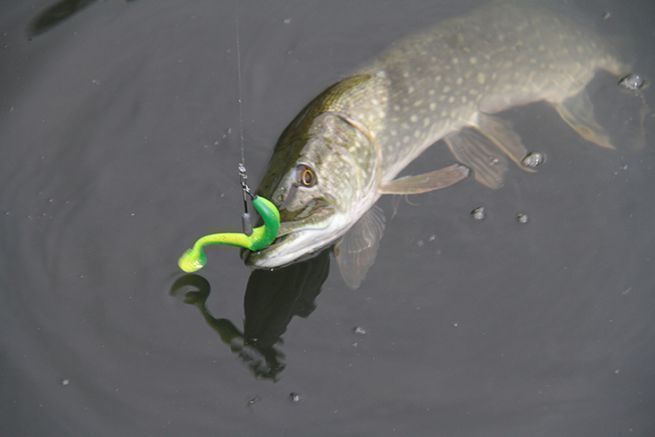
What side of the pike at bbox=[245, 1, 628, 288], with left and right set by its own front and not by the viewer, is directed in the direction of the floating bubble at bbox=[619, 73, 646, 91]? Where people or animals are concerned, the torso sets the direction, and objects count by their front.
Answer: back

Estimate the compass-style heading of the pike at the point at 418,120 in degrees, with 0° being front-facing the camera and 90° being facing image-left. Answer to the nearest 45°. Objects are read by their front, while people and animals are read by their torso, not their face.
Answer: approximately 45°
